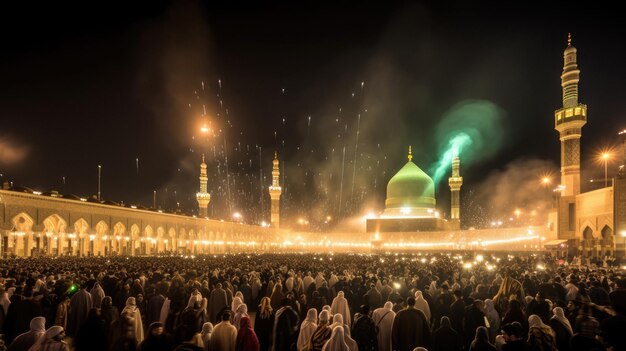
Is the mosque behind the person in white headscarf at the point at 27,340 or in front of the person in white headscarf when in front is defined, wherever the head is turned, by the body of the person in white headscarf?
in front

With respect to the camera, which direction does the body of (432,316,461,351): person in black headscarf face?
away from the camera

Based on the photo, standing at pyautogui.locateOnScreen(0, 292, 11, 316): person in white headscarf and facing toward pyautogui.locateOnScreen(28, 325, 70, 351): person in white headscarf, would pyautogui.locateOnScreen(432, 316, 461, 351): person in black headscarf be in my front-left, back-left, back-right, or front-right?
front-left

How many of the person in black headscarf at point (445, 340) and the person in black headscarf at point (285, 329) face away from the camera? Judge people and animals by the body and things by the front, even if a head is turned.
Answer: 2

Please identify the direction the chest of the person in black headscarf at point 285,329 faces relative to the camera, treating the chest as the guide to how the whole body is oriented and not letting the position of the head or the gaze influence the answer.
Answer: away from the camera

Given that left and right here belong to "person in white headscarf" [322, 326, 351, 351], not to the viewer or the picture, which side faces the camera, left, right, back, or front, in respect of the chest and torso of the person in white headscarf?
back

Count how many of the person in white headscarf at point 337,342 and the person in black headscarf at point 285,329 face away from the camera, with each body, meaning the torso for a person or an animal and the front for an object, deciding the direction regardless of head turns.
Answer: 2

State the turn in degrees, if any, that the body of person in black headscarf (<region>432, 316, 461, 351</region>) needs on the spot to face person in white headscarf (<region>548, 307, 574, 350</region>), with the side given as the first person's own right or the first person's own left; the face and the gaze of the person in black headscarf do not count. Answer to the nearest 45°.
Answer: approximately 90° to the first person's own right
